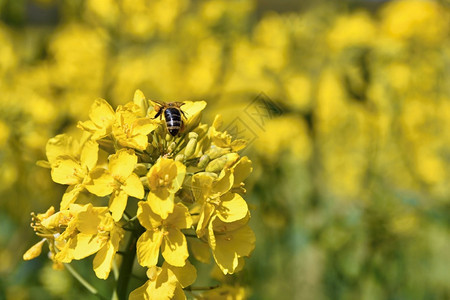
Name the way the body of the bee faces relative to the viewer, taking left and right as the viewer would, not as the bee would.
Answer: facing away from the viewer
